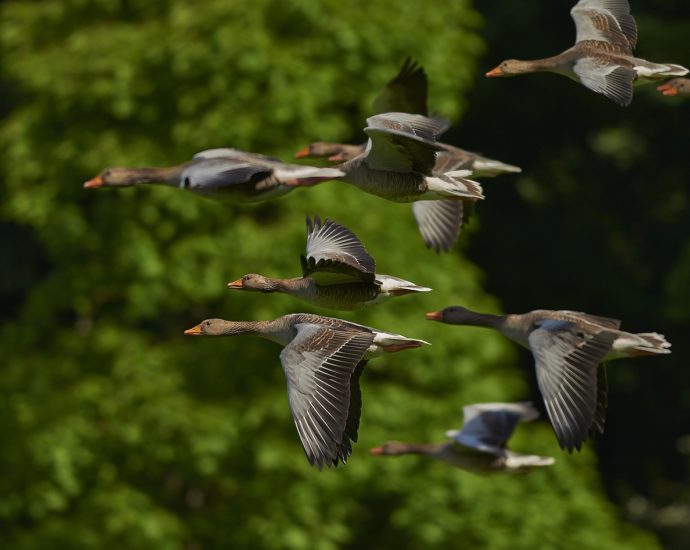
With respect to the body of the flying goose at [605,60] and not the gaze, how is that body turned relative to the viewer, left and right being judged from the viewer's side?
facing to the left of the viewer

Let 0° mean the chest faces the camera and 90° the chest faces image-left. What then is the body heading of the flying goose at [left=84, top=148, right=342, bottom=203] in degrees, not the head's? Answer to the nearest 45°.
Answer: approximately 90°

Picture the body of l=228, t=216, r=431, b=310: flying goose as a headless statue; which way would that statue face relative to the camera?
to the viewer's left

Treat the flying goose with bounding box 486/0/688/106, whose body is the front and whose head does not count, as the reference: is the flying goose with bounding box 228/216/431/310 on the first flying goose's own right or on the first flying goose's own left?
on the first flying goose's own left

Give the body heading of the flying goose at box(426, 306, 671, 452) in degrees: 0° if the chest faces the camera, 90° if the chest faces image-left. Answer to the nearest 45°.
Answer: approximately 90°

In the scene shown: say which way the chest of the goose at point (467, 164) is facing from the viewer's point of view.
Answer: to the viewer's left

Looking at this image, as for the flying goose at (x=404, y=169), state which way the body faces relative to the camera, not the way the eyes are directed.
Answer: to the viewer's left

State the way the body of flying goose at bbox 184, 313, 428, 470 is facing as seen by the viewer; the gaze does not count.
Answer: to the viewer's left

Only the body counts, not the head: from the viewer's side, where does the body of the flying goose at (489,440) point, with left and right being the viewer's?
facing to the left of the viewer
